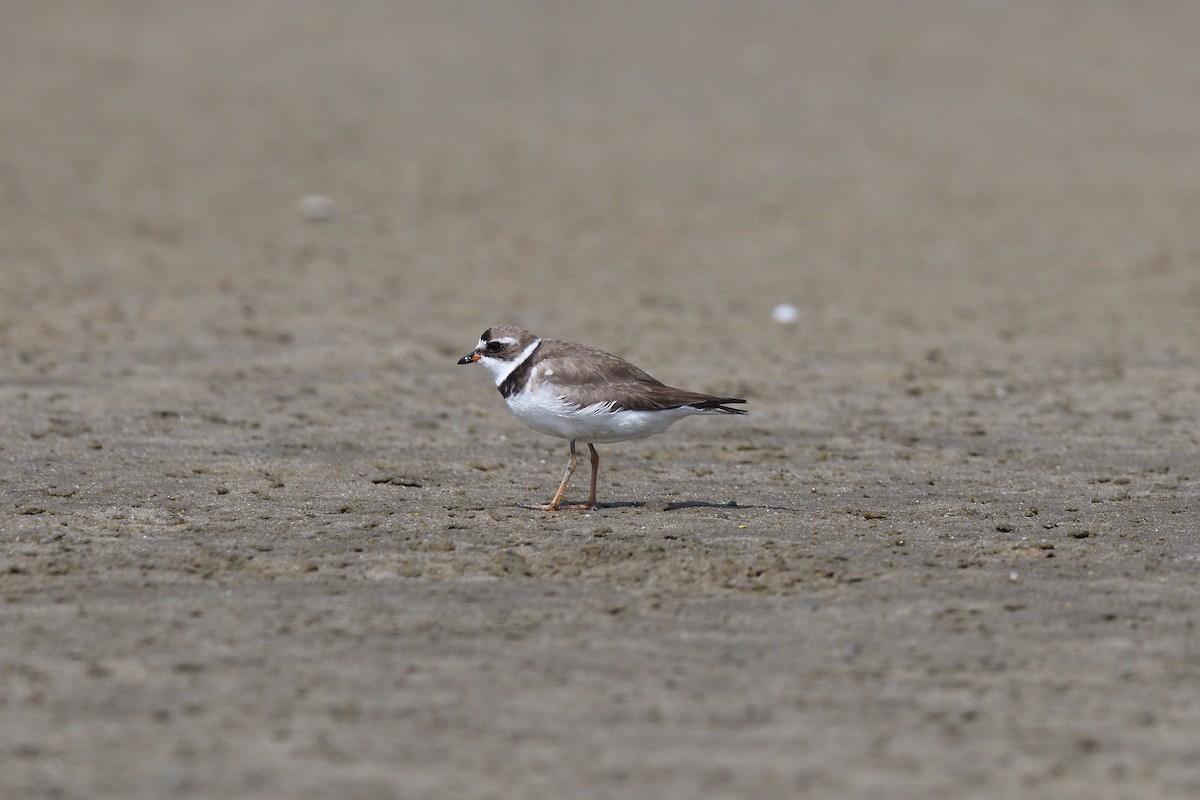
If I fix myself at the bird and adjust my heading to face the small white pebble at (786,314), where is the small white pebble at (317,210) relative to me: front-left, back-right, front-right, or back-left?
front-left

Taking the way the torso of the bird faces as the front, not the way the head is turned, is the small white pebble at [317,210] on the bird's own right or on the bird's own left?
on the bird's own right

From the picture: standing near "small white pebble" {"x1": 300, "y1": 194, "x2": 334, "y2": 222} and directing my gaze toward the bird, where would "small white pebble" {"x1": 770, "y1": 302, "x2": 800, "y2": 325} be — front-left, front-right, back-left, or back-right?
front-left

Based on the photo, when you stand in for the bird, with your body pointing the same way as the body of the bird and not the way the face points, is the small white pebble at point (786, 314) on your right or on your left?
on your right

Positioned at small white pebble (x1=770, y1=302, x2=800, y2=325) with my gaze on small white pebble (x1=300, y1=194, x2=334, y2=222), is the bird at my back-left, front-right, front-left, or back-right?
back-left

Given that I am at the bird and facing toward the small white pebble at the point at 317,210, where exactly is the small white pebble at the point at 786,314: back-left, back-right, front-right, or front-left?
front-right

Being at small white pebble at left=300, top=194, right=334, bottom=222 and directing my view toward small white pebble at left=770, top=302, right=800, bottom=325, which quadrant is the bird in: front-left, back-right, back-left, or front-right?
front-right

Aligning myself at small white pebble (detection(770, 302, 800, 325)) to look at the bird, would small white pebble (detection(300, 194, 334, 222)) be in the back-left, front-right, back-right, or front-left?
back-right

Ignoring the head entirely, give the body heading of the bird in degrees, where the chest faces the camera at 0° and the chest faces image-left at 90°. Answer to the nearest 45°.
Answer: approximately 90°
